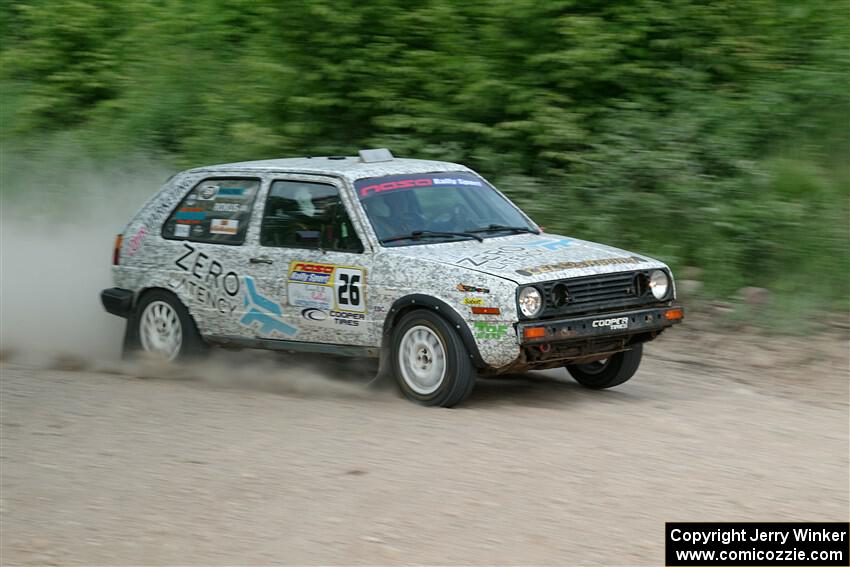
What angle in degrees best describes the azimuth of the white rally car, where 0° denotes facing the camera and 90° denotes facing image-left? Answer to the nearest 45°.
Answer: approximately 315°
